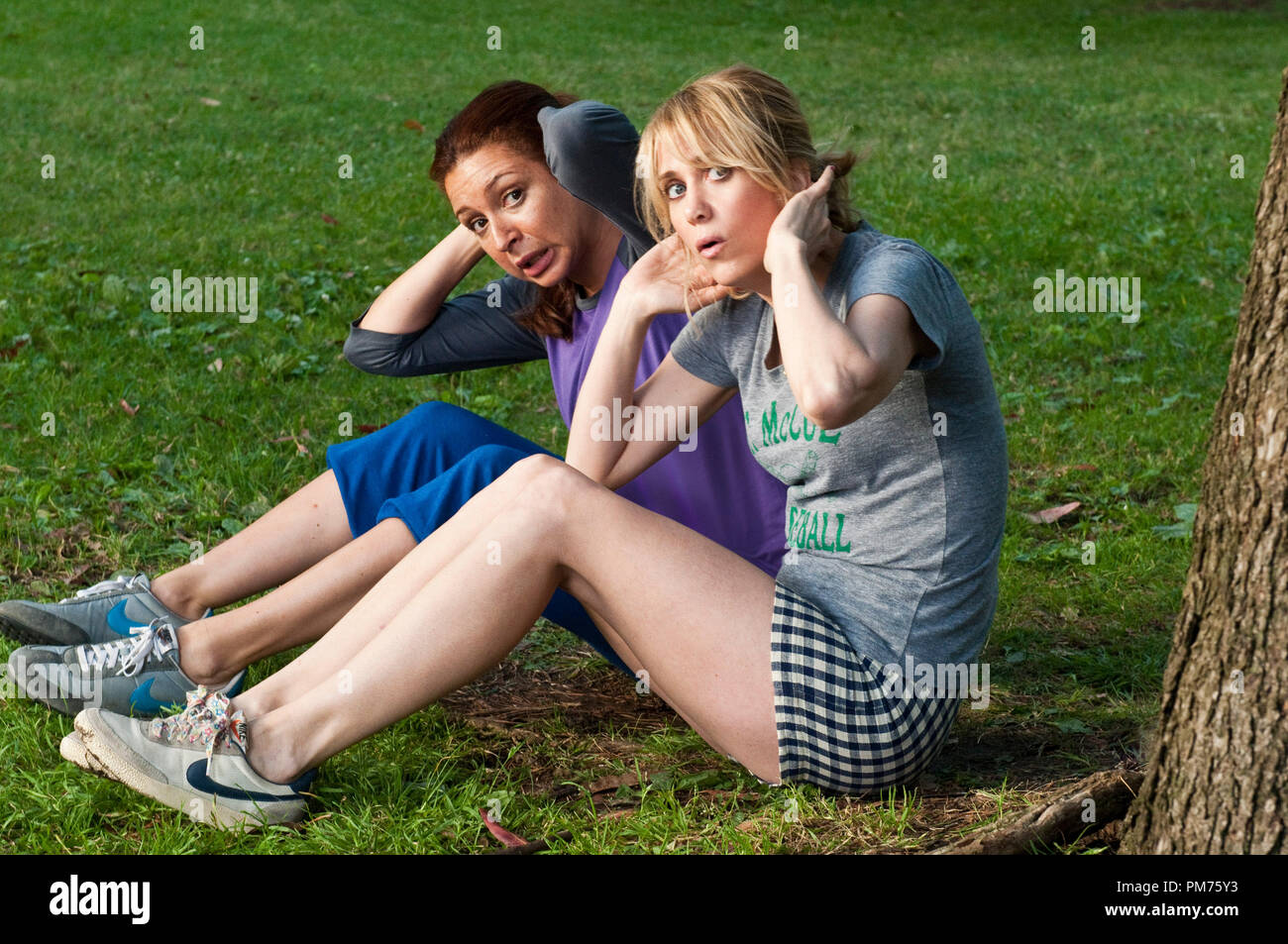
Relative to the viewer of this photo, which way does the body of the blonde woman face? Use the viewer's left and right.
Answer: facing the viewer and to the left of the viewer

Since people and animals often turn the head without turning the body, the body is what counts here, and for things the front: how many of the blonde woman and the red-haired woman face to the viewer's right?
0

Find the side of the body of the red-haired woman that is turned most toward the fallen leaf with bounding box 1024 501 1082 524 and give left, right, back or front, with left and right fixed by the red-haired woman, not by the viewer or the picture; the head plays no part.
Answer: back

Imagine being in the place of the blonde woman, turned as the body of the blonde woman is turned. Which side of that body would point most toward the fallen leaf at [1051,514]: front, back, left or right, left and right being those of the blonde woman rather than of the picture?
back

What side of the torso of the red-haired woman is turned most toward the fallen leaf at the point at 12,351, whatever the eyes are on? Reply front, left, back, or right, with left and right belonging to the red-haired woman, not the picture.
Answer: right

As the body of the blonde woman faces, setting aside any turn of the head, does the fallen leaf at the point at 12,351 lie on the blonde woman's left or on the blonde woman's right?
on the blonde woman's right
